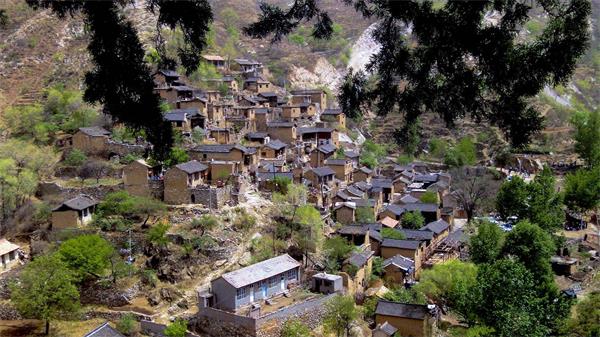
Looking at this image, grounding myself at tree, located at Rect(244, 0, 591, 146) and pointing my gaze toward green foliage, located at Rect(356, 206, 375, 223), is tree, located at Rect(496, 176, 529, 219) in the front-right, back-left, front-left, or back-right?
front-right

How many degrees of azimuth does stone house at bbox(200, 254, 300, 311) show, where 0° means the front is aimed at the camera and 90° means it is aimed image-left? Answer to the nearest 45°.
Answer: approximately 315°

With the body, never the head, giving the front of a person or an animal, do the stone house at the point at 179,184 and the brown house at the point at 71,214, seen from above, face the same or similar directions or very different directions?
same or similar directions

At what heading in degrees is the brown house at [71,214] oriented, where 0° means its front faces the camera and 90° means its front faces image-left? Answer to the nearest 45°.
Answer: approximately 315°

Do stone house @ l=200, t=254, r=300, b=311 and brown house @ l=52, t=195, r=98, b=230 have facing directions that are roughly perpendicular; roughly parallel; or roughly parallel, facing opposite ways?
roughly parallel

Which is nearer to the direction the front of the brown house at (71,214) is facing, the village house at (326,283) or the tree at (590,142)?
the village house

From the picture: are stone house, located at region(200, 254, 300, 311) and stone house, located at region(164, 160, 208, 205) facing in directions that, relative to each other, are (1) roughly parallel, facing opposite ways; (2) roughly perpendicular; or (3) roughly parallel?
roughly parallel

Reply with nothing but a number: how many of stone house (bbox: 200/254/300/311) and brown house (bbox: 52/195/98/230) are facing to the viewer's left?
0

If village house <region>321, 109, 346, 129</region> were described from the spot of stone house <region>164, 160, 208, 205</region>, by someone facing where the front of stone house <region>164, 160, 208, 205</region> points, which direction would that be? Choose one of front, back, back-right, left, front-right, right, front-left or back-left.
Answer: left

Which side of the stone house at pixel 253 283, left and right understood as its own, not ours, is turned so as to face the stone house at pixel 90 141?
back

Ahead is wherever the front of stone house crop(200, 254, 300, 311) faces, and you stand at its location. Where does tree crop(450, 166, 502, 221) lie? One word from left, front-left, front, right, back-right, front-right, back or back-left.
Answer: left

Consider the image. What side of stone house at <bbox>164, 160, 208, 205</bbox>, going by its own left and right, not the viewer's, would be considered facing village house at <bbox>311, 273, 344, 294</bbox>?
front

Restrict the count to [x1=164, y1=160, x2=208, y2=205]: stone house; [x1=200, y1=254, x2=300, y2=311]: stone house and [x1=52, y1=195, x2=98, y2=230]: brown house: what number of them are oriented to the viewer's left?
0

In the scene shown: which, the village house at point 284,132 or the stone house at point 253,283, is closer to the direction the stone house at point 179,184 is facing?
the stone house

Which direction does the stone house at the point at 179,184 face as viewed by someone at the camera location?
facing the viewer and to the right of the viewer

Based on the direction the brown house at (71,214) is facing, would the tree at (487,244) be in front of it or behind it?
in front

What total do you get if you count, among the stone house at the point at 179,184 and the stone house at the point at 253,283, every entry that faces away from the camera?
0

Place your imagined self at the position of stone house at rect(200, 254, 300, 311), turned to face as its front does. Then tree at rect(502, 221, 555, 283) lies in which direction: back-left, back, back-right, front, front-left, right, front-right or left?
front-left
